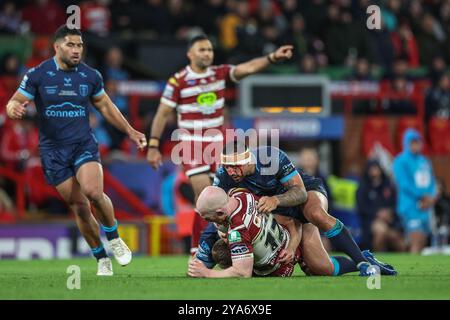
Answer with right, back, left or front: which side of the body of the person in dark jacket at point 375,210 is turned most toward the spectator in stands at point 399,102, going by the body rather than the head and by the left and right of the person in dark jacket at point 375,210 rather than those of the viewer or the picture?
back

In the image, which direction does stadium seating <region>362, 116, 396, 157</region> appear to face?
toward the camera

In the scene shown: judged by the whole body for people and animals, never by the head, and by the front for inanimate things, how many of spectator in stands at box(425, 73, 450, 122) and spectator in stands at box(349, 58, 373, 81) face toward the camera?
2

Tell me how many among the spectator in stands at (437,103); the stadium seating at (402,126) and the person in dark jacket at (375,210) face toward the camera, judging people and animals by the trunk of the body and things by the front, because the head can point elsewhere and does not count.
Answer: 3

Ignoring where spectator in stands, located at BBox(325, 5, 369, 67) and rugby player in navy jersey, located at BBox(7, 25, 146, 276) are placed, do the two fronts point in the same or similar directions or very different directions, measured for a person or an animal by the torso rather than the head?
same or similar directions

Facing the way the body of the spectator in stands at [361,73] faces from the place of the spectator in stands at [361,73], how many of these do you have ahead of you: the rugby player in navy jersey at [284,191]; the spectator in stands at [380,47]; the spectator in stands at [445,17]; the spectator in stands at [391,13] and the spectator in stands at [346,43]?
1

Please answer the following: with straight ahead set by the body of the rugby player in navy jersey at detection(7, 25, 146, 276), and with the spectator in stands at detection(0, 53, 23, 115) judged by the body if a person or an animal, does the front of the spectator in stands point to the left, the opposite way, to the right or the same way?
the same way

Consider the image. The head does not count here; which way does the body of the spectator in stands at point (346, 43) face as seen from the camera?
toward the camera

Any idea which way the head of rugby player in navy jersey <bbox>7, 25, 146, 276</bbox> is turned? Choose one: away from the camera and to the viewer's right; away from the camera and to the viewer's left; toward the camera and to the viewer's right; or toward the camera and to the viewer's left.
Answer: toward the camera and to the viewer's right

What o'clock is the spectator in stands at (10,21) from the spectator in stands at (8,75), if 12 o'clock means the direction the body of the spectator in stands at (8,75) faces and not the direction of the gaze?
the spectator in stands at (10,21) is roughly at 6 o'clock from the spectator in stands at (8,75).

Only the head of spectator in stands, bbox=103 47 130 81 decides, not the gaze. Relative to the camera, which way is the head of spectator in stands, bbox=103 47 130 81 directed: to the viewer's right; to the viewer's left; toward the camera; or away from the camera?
toward the camera

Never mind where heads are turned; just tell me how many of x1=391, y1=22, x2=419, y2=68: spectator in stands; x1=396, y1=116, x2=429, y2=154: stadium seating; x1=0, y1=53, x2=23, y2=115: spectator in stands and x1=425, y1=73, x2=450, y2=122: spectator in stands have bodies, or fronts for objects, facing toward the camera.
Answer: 4
